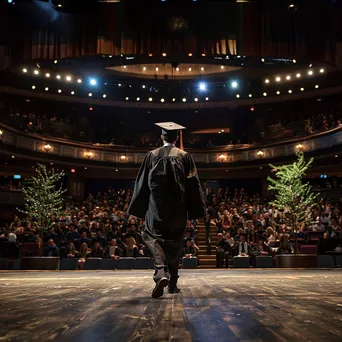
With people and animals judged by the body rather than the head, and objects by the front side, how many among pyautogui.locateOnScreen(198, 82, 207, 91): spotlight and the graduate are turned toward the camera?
1

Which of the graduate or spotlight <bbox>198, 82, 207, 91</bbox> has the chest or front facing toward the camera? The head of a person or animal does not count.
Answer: the spotlight

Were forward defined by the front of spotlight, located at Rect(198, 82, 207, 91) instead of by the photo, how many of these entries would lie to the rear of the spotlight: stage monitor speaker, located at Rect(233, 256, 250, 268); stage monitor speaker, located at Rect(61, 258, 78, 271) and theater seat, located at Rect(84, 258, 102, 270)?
0

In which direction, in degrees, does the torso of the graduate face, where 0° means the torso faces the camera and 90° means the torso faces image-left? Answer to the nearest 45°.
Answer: approximately 180°

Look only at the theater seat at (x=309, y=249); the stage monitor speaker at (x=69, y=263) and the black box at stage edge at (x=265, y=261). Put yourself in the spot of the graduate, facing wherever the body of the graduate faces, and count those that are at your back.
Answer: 0

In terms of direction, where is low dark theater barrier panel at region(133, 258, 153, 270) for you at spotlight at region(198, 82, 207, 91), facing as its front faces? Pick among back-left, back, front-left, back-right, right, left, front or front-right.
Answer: front

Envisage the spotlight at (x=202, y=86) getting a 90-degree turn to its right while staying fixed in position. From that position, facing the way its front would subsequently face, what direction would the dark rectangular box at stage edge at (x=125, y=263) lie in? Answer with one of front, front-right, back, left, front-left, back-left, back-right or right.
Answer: left

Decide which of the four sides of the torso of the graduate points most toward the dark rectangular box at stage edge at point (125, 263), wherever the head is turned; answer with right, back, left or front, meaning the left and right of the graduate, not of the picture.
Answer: front

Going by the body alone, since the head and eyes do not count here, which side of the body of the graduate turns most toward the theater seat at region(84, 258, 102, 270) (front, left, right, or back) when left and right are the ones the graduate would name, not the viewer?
front

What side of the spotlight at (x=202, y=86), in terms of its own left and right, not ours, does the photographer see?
front

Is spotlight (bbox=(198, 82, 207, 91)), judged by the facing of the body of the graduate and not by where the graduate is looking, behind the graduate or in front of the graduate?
in front

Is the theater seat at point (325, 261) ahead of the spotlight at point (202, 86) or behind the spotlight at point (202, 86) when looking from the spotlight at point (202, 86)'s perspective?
ahead

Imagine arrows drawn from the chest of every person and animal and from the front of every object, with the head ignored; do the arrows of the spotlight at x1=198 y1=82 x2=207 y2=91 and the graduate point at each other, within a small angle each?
yes

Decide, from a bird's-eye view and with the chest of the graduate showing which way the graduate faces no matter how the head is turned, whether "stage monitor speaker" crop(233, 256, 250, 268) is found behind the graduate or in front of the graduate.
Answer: in front

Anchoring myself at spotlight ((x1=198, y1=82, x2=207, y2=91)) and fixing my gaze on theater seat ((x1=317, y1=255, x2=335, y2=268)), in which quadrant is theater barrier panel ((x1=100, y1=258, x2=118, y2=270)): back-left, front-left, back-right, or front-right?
front-right

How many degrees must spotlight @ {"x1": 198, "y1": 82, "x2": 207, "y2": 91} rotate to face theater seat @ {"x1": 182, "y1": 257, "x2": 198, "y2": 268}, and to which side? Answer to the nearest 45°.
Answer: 0° — it already faces it

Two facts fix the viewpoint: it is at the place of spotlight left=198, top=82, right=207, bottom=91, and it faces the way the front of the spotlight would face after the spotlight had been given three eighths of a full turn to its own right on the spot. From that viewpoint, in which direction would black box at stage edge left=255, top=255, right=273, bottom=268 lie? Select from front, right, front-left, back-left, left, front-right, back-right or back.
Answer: back-left

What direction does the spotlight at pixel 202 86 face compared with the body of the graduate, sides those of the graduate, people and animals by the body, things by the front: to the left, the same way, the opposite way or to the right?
the opposite way

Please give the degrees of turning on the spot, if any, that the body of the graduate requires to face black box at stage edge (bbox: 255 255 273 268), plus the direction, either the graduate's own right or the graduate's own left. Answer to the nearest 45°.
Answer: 0° — they already face it

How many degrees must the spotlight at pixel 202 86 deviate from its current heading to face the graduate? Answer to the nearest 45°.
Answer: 0° — it already faces them

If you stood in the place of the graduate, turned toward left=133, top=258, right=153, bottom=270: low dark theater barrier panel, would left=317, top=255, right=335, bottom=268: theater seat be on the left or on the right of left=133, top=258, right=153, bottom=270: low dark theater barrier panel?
right
